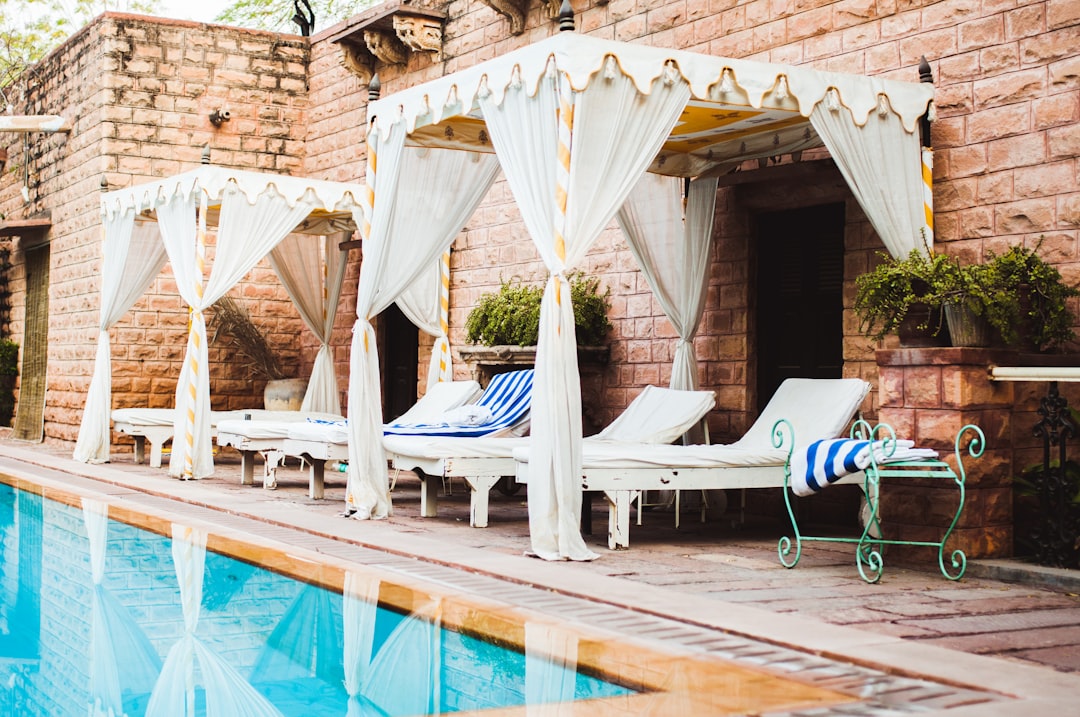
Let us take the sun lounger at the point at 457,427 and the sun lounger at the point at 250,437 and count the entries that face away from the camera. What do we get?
0

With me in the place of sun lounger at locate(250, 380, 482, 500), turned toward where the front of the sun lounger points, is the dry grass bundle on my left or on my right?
on my right

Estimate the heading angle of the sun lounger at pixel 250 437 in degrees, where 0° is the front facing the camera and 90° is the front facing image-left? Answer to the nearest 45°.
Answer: approximately 45°
